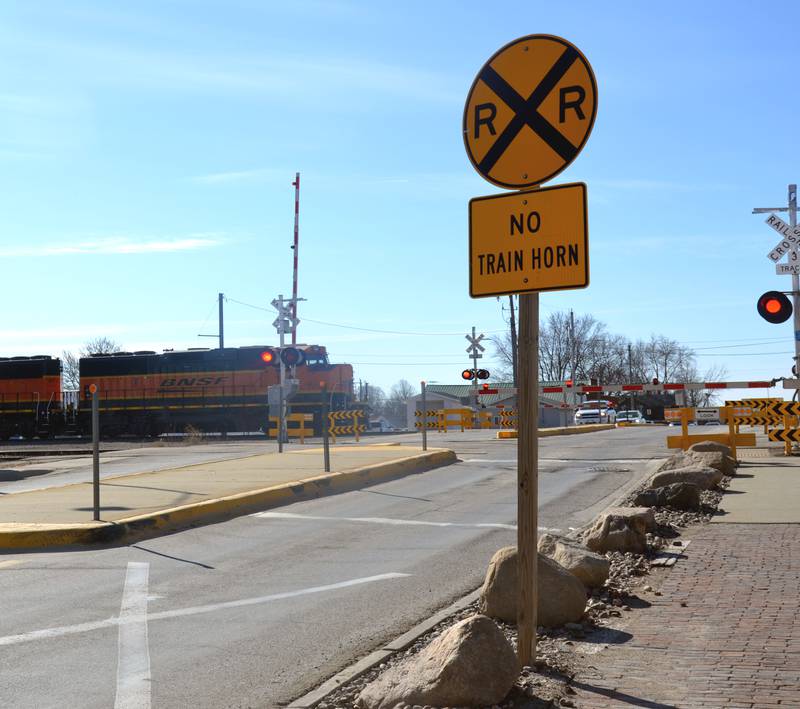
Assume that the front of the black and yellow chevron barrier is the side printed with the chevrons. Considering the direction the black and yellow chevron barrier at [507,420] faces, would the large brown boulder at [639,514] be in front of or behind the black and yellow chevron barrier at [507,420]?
in front

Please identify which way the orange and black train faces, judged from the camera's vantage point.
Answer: facing to the right of the viewer

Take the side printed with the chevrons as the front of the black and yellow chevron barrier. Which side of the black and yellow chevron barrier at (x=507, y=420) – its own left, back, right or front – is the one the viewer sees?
front

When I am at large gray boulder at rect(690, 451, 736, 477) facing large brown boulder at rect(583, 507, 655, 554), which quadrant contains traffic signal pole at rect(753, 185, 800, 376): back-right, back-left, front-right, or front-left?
back-left

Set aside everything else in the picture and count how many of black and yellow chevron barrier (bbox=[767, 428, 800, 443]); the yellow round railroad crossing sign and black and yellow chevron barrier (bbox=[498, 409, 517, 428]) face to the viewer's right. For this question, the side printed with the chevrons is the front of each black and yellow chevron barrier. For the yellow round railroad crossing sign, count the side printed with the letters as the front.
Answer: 0

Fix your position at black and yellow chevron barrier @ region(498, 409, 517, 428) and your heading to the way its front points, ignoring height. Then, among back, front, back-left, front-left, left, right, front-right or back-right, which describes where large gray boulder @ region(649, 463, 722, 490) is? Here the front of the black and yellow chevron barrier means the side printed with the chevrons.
front

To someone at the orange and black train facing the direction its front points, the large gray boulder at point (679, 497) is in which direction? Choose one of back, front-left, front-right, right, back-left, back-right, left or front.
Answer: right

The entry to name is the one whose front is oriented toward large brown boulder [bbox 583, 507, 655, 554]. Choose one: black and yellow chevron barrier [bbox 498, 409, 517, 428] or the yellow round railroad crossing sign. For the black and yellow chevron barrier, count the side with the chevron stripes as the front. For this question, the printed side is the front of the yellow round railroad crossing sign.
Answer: the black and yellow chevron barrier

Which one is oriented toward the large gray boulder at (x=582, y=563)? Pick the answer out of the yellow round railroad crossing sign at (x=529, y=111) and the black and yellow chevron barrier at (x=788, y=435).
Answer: the black and yellow chevron barrier

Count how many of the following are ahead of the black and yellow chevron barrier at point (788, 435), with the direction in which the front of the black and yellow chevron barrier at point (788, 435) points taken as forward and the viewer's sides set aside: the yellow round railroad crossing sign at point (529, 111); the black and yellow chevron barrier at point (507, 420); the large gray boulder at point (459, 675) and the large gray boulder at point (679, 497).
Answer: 3

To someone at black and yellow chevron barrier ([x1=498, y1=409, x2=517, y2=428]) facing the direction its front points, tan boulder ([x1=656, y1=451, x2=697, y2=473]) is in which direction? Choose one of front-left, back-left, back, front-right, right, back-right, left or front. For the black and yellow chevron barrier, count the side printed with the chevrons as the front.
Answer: front

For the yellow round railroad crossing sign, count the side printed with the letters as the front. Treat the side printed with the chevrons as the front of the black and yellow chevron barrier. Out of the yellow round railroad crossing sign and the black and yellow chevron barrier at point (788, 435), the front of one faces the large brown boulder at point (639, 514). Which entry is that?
the black and yellow chevron barrier

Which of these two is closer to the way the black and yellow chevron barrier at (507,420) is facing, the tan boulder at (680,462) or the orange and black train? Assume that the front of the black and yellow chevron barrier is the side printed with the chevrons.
the tan boulder

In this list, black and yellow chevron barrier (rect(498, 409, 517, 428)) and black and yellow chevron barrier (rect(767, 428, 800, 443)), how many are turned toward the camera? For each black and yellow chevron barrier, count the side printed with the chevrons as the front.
2

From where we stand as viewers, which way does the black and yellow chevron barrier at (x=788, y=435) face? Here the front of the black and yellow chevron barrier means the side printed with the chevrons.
facing the viewer

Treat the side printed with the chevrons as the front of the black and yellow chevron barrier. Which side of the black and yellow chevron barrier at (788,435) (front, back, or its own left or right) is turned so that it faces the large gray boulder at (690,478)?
front

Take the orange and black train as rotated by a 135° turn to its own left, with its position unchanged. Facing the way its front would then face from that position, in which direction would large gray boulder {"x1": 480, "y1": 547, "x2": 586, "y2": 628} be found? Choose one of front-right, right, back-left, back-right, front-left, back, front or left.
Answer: back-left
